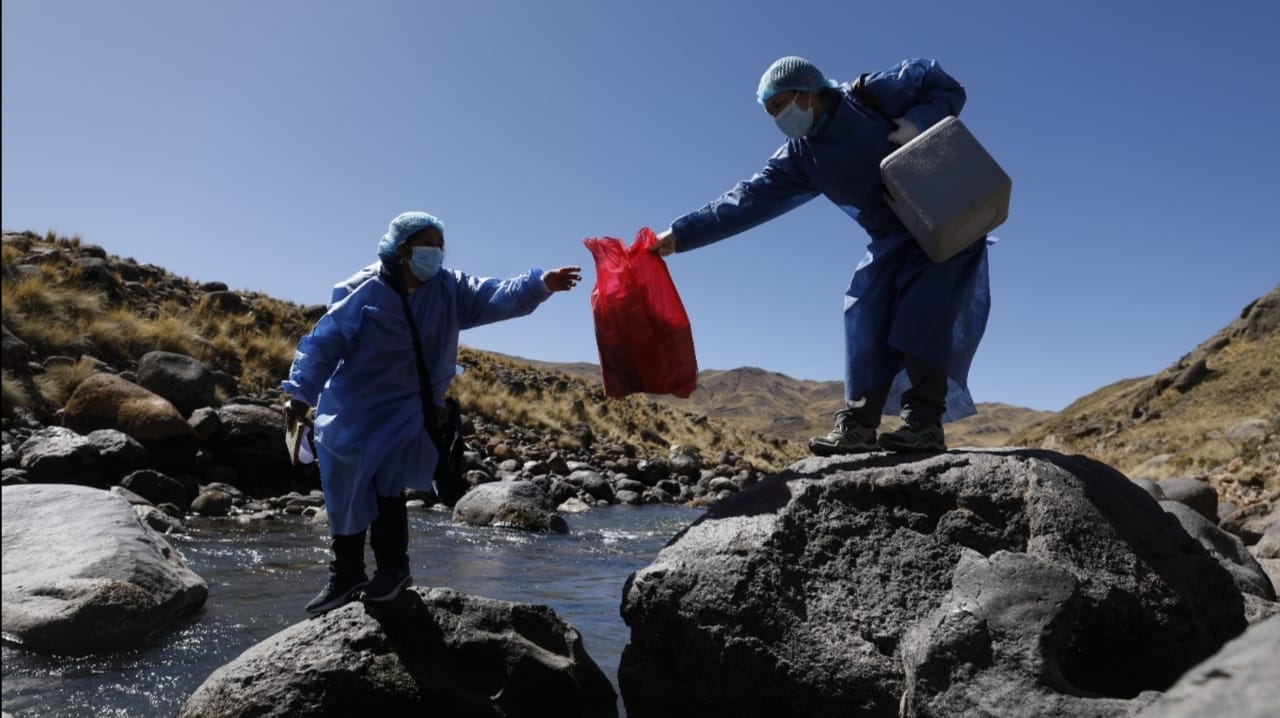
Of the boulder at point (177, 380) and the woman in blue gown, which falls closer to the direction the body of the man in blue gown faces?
the woman in blue gown

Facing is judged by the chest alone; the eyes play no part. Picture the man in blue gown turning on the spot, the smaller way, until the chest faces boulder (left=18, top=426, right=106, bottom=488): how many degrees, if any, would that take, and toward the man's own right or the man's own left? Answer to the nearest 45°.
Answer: approximately 90° to the man's own right

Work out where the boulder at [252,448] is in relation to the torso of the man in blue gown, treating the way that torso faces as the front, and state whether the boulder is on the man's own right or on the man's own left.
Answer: on the man's own right

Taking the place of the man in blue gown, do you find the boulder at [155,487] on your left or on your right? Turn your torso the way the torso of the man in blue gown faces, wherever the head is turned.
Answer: on your right

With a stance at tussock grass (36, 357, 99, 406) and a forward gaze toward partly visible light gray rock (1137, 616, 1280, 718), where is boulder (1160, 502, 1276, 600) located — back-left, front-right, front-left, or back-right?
front-left

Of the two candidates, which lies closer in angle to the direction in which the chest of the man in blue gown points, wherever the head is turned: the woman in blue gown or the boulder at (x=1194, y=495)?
the woman in blue gown

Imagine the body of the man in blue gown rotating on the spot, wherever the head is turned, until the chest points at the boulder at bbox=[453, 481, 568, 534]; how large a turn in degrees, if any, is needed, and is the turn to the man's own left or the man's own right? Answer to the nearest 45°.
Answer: approximately 90° to the man's own right

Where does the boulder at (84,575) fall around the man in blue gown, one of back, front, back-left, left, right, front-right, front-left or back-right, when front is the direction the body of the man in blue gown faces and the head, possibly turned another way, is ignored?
front-right

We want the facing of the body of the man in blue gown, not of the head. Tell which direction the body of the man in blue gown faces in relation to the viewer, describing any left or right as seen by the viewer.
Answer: facing the viewer and to the left of the viewer

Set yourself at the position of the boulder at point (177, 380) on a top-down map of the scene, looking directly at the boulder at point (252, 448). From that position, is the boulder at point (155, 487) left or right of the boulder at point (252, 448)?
right

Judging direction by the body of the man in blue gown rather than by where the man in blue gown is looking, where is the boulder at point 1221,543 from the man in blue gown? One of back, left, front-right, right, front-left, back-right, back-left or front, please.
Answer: back

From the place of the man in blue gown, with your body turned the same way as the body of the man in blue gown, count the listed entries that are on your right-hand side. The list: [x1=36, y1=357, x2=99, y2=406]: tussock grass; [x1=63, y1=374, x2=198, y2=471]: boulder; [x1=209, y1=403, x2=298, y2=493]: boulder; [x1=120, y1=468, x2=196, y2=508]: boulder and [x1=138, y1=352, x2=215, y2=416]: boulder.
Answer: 5
